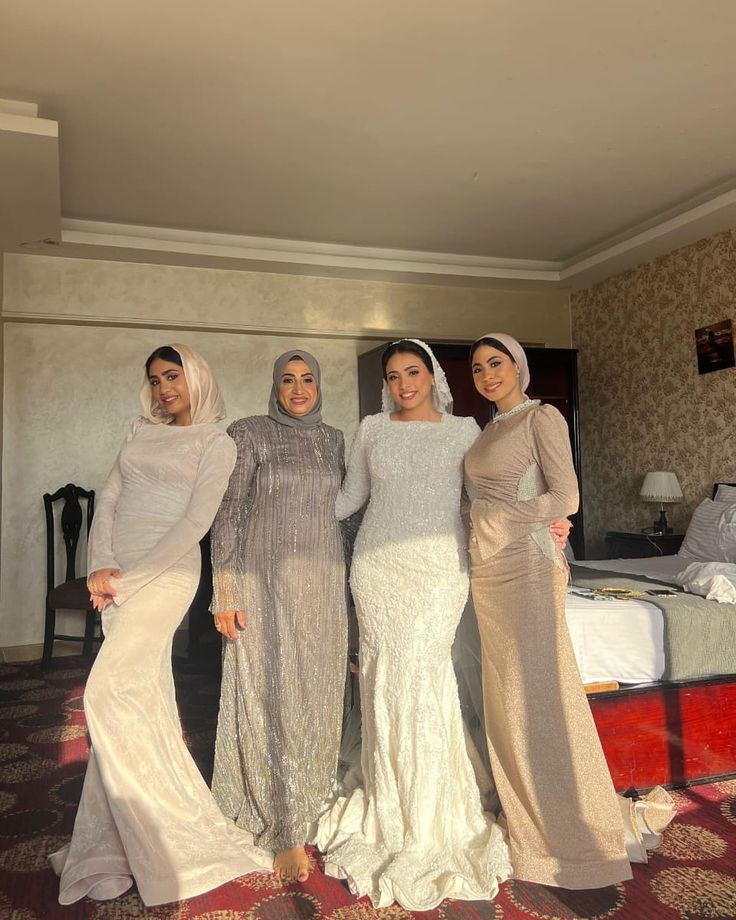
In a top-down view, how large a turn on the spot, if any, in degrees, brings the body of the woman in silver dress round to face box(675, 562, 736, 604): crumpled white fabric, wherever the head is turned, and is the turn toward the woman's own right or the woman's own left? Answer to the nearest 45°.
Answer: approximately 90° to the woman's own left

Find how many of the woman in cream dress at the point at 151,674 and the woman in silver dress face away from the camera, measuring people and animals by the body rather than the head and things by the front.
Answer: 0

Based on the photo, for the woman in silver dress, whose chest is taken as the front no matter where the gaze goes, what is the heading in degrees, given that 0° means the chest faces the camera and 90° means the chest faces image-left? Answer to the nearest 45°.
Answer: approximately 0°

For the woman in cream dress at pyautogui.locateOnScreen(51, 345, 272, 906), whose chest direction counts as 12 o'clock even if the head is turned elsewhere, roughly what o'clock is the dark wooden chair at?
The dark wooden chair is roughly at 4 o'clock from the woman in cream dress.

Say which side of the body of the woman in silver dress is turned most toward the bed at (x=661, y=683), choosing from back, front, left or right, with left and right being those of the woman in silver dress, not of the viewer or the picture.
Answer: left

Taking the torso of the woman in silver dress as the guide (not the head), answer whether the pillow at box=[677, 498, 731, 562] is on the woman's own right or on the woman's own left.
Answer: on the woman's own left
